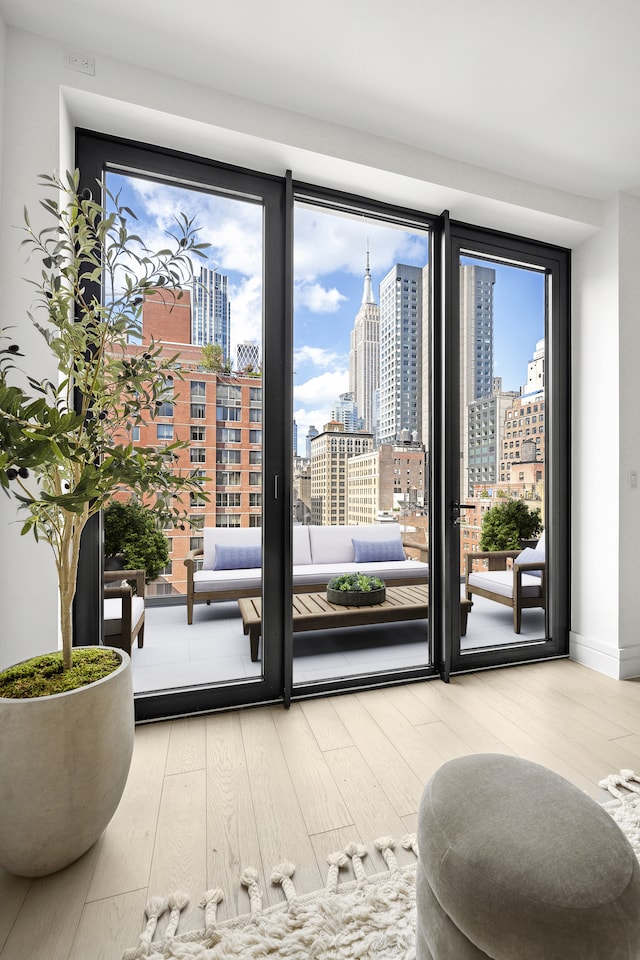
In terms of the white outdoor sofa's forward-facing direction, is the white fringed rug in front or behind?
in front

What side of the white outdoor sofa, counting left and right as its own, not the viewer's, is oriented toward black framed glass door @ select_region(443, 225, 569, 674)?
front

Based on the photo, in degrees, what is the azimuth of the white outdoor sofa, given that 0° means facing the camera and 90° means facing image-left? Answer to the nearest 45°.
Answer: approximately 0°

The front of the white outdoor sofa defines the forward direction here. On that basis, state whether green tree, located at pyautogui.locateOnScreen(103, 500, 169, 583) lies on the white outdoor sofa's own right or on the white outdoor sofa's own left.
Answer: on the white outdoor sofa's own right
